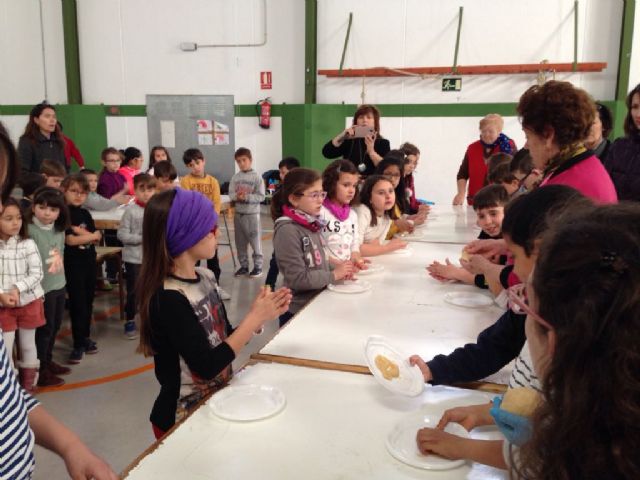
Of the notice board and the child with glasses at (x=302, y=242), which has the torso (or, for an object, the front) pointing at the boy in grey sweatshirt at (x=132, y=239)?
the notice board

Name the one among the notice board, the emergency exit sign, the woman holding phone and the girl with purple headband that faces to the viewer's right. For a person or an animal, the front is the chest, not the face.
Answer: the girl with purple headband

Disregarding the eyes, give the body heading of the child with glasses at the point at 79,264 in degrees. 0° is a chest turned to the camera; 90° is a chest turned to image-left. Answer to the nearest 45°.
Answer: approximately 315°

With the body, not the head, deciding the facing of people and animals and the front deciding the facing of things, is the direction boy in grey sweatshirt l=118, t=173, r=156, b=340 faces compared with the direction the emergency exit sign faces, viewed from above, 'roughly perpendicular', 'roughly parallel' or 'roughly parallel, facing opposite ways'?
roughly parallel

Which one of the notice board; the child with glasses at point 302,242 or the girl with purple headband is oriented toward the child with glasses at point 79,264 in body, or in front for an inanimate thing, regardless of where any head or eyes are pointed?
the notice board

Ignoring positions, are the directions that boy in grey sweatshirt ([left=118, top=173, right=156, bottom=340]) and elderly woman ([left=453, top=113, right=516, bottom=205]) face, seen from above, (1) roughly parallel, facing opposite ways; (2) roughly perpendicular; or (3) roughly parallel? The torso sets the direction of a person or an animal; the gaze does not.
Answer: roughly perpendicular

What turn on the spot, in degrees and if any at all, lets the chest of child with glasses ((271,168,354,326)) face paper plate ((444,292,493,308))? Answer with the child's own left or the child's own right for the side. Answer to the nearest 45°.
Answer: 0° — they already face it

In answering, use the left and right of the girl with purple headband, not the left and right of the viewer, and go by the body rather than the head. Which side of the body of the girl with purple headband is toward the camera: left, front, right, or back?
right

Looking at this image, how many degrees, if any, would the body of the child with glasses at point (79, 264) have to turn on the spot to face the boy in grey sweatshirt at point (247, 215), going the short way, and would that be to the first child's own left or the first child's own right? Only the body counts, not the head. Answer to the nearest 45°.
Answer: approximately 90° to the first child's own left

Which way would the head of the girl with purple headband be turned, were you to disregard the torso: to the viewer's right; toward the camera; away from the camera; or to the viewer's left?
to the viewer's right

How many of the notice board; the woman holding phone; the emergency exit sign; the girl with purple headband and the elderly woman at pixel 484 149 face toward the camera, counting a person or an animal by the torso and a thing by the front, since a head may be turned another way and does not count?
4
